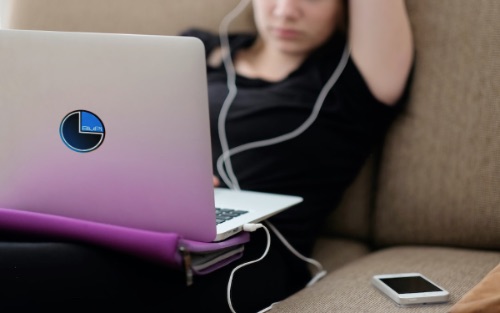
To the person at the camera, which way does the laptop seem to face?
facing away from the viewer and to the right of the viewer

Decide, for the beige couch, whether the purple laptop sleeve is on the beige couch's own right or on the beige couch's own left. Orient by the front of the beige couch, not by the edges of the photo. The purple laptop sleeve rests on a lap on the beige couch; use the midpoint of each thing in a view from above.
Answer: on the beige couch's own right
